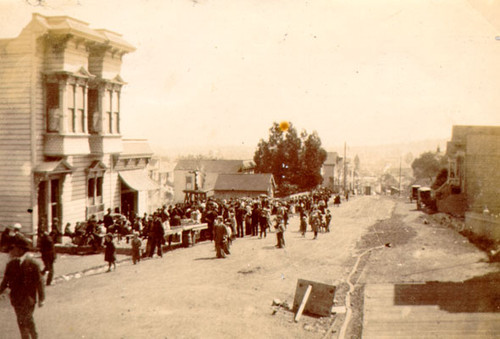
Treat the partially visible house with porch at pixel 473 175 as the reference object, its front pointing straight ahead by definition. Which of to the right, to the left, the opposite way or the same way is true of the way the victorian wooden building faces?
the opposite way

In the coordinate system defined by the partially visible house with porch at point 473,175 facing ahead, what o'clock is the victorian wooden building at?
The victorian wooden building is roughly at 10 o'clock from the partially visible house with porch.

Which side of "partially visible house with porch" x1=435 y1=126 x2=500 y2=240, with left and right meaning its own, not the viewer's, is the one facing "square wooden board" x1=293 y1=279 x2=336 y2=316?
left

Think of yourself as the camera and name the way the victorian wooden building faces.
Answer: facing the viewer and to the right of the viewer

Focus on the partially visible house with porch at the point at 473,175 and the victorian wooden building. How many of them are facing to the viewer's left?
1

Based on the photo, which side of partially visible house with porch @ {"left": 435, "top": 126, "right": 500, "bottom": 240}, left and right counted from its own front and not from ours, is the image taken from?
left

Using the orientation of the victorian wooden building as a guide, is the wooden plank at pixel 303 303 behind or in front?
in front

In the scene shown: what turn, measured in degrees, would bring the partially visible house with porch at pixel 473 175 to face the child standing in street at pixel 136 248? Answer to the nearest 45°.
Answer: approximately 45° to its left

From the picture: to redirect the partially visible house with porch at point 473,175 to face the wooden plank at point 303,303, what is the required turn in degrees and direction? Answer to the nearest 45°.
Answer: approximately 90° to its left

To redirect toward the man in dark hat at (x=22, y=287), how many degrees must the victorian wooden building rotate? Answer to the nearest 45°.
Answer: approximately 45° to its right
